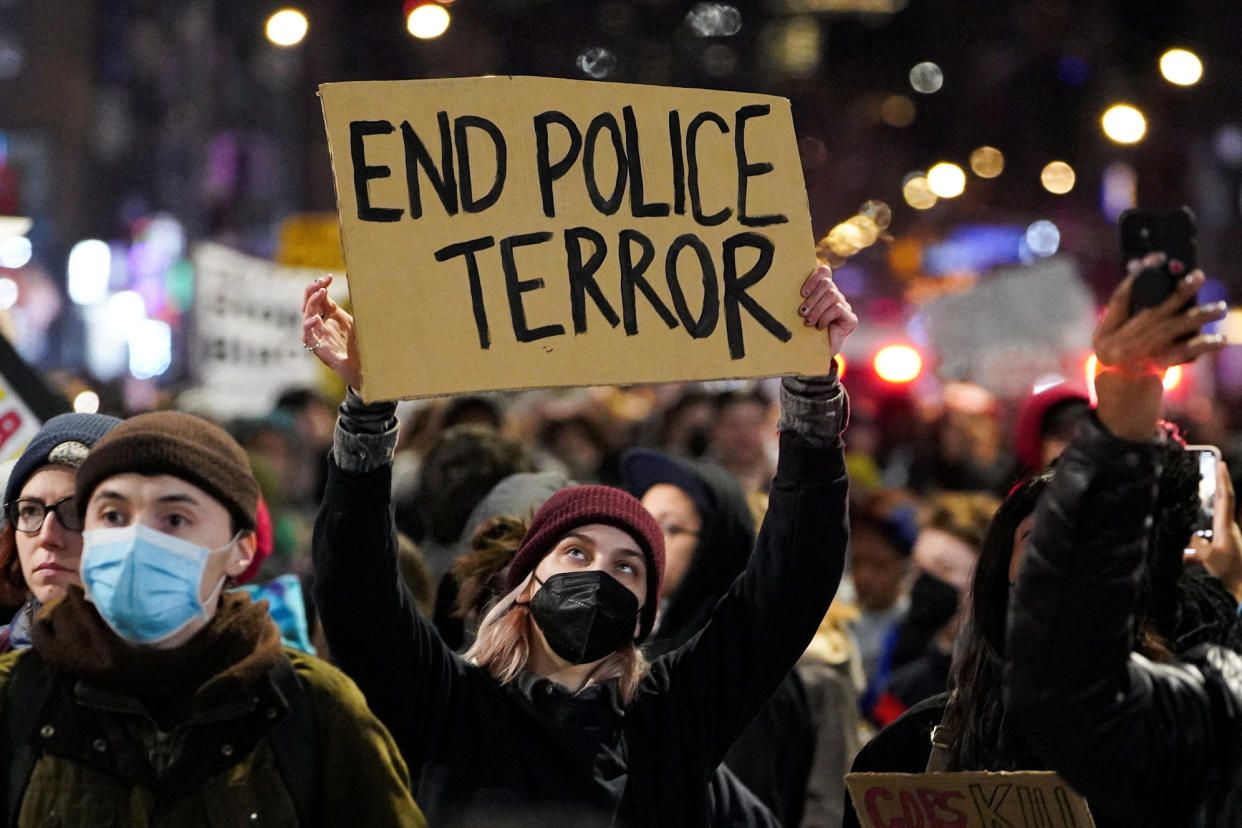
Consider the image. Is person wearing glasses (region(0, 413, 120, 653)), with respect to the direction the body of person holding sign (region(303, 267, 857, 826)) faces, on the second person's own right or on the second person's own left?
on the second person's own right

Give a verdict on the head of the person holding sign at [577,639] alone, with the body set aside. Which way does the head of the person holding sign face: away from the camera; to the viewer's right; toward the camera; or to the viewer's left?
toward the camera

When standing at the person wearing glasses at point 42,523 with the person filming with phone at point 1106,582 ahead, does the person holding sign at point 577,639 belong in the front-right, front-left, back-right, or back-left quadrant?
front-left

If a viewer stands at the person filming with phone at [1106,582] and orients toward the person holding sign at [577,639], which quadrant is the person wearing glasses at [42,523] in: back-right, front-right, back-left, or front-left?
front-left

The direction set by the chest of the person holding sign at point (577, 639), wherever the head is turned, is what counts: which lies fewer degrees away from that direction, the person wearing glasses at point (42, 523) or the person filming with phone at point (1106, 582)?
the person filming with phone

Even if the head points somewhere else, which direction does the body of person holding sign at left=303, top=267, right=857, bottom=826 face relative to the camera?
toward the camera

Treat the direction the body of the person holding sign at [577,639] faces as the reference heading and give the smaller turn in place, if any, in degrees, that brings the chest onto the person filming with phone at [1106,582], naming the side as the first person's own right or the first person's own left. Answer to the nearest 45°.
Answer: approximately 45° to the first person's own left

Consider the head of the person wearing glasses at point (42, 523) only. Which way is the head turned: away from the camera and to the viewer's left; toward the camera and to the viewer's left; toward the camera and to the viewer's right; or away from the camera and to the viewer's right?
toward the camera and to the viewer's right
